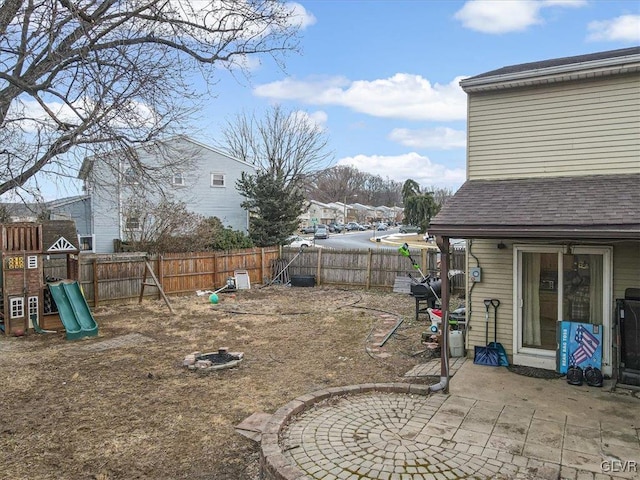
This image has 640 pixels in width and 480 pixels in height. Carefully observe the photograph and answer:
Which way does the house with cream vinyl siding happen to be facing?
away from the camera

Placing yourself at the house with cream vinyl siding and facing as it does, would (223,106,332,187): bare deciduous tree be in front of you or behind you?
behind

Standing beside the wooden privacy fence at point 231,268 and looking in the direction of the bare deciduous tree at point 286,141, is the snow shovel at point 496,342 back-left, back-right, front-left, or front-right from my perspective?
back-right
